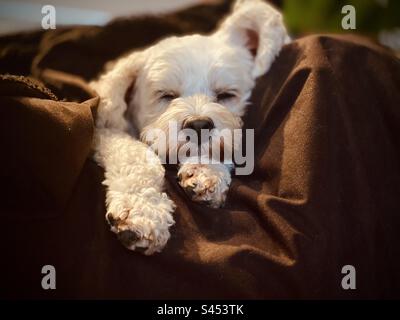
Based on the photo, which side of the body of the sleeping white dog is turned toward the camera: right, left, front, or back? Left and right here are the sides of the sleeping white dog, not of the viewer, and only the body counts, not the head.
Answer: front
